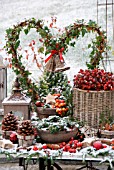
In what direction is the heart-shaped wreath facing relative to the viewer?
toward the camera

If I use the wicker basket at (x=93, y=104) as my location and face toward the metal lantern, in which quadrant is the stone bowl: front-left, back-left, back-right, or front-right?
front-left

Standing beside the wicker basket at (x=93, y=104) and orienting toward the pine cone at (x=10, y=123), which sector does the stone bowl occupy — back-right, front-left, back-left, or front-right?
front-left
